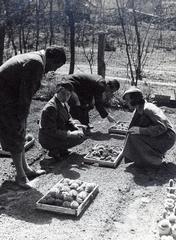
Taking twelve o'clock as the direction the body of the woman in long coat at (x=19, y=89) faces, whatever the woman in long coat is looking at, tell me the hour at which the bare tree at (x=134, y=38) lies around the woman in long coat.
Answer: The bare tree is roughly at 10 o'clock from the woman in long coat.

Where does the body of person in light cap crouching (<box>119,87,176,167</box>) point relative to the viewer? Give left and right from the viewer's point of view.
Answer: facing to the left of the viewer

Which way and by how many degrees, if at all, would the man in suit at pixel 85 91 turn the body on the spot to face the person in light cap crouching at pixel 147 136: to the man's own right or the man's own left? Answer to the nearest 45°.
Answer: approximately 45° to the man's own right

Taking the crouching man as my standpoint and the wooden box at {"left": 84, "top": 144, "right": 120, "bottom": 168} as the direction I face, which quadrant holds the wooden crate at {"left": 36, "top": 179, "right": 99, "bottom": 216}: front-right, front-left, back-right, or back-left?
front-right

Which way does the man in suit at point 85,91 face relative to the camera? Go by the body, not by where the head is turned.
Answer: to the viewer's right

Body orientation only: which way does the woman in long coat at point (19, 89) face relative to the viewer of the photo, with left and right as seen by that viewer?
facing to the right of the viewer

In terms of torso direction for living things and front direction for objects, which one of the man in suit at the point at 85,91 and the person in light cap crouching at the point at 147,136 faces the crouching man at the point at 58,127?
the person in light cap crouching

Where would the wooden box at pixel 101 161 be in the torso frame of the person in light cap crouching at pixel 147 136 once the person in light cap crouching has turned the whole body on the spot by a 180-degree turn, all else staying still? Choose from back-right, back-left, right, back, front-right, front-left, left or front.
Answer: back

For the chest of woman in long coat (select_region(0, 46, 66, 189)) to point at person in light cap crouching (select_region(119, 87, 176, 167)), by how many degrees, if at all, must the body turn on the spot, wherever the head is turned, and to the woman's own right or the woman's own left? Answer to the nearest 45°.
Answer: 0° — they already face them

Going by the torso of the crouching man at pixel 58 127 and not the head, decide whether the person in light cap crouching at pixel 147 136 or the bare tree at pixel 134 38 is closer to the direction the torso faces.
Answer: the person in light cap crouching

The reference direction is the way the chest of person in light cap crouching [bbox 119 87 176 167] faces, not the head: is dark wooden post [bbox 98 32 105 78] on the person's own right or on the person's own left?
on the person's own right

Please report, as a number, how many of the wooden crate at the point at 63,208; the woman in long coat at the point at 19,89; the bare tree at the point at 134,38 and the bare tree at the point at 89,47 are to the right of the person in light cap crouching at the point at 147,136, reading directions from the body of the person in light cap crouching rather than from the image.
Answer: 2

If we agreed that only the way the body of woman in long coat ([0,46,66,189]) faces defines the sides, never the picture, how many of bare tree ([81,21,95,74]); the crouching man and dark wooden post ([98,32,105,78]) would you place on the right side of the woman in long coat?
0

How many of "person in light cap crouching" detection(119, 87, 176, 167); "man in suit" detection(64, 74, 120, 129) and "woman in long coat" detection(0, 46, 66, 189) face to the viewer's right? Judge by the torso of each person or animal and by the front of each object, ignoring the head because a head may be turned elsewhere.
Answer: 2

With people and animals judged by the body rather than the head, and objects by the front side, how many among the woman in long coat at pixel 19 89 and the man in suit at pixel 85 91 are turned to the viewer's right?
2

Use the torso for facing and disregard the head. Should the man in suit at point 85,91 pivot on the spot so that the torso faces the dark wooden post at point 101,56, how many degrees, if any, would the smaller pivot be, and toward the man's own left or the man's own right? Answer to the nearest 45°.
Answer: approximately 90° to the man's own left

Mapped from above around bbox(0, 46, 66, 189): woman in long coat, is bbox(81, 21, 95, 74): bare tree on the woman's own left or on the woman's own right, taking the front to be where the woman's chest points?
on the woman's own left
